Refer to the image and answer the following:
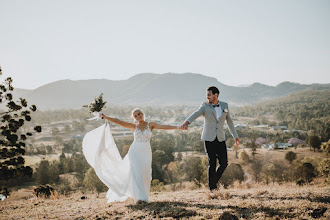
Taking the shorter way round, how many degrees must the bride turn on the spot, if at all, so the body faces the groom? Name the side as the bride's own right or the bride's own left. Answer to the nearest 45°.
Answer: approximately 90° to the bride's own left

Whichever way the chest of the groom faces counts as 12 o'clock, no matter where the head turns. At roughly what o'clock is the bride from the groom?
The bride is roughly at 3 o'clock from the groom.

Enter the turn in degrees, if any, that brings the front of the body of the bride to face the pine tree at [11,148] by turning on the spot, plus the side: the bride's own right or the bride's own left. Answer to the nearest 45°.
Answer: approximately 90° to the bride's own right

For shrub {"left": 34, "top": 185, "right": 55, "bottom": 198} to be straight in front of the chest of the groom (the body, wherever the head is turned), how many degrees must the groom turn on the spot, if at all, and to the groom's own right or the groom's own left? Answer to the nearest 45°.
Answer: approximately 135° to the groom's own right

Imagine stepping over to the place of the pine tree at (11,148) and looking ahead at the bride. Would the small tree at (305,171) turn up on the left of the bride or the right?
left

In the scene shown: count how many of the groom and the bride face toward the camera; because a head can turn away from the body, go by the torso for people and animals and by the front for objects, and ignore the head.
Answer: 2

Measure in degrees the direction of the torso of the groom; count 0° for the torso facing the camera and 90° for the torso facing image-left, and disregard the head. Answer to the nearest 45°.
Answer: approximately 0°

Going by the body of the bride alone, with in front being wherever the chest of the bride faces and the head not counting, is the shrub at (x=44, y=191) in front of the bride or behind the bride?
behind
